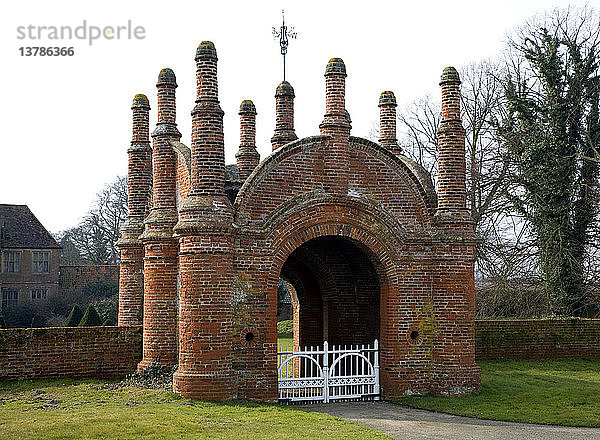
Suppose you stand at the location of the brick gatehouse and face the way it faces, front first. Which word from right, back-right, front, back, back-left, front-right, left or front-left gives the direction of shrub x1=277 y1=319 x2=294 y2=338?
back

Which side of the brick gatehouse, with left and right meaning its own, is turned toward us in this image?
front

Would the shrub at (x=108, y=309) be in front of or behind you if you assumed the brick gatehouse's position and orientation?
behind

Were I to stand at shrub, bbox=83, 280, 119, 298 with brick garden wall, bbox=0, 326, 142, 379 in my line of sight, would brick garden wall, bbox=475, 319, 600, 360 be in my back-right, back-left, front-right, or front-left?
front-left

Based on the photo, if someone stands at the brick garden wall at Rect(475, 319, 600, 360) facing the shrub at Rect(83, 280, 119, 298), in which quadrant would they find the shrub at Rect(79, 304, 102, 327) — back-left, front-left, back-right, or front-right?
front-left

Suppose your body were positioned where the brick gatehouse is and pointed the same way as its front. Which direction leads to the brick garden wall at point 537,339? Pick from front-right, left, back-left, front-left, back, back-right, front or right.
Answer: back-left

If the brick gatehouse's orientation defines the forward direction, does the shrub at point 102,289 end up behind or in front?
behind
